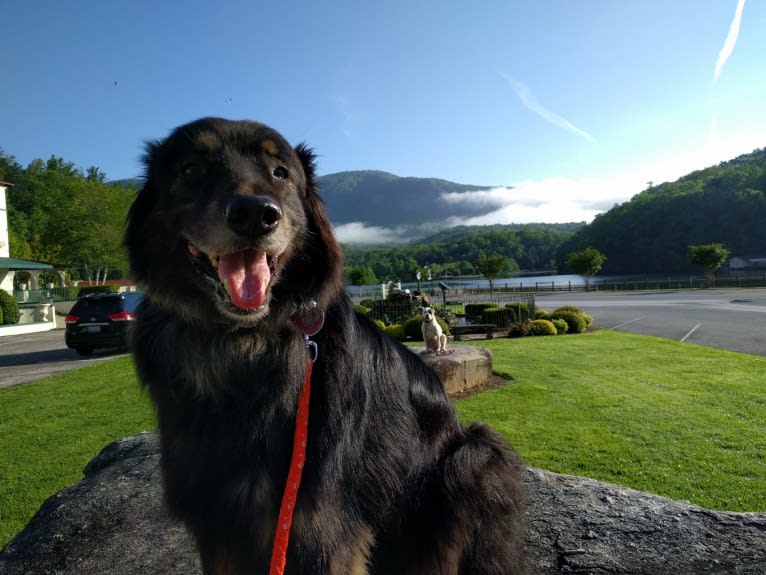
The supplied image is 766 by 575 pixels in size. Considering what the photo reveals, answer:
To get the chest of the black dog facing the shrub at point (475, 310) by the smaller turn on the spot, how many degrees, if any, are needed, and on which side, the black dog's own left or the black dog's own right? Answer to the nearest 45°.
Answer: approximately 135° to the black dog's own right

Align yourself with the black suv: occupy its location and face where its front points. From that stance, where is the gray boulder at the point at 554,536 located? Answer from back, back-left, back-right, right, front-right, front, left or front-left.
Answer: back-right

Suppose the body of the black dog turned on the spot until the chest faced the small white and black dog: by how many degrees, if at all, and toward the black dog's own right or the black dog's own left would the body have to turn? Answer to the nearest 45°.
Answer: approximately 135° to the black dog's own right

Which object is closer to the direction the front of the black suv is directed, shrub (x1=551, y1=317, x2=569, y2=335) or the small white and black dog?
the shrub

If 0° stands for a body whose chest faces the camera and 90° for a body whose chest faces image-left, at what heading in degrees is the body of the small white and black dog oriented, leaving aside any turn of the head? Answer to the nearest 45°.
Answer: approximately 45°

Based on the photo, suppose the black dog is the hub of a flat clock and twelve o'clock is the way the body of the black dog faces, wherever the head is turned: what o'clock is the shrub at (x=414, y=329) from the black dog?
The shrub is roughly at 5 o'clock from the black dog.

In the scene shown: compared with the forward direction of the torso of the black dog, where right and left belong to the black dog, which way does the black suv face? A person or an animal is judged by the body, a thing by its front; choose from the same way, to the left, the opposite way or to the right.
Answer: the opposite way

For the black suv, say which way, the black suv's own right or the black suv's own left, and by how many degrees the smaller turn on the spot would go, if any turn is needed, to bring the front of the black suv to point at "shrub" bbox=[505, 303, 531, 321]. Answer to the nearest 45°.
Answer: approximately 45° to the black suv's own right

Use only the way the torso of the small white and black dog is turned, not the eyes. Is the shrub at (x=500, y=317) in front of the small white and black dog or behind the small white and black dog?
behind

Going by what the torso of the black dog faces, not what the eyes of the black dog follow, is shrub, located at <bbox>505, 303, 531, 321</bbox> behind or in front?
behind

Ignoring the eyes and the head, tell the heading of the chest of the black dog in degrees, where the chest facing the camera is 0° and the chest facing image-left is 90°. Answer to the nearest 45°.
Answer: approximately 45°

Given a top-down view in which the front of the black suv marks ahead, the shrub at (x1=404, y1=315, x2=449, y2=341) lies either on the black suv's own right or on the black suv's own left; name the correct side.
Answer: on the black suv's own right

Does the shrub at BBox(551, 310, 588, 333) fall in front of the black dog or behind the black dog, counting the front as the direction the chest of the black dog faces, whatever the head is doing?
behind
